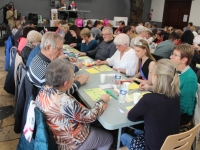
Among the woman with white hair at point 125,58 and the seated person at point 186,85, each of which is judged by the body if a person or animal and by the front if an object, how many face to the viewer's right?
0

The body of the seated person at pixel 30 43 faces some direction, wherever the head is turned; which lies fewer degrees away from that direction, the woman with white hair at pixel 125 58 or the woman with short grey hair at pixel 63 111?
the woman with white hair

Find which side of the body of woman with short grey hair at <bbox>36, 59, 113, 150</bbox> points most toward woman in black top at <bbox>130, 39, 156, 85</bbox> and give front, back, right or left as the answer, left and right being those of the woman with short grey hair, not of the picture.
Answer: front

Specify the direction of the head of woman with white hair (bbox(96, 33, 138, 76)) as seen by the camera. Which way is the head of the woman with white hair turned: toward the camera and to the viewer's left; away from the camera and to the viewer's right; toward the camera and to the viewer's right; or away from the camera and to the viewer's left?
toward the camera and to the viewer's left

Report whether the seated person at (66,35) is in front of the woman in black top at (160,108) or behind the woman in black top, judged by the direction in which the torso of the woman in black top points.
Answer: in front

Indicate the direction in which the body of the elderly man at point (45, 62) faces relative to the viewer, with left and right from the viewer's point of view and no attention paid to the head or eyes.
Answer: facing to the right of the viewer

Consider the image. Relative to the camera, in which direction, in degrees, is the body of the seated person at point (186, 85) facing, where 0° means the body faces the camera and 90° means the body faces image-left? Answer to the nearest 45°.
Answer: approximately 90°

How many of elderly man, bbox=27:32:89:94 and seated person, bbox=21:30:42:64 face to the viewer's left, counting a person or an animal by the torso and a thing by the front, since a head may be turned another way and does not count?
0

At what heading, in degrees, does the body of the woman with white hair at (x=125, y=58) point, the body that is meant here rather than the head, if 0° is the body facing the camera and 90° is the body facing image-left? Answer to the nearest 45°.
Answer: approximately 45°

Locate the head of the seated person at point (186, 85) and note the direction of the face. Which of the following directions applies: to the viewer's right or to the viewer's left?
to the viewer's left
